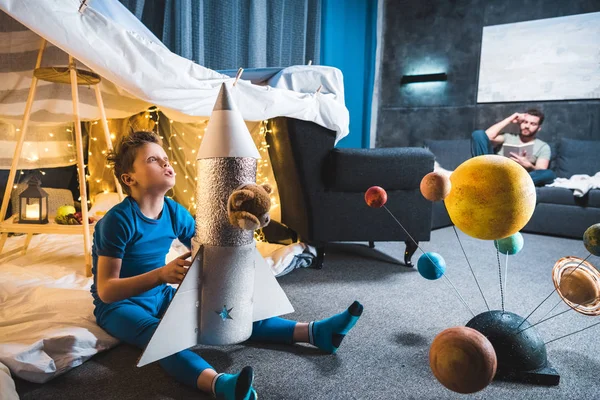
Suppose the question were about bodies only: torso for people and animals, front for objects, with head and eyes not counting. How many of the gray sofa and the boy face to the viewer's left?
0

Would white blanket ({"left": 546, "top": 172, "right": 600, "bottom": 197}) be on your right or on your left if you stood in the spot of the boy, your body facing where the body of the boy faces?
on your left

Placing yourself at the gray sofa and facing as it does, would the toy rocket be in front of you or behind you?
in front

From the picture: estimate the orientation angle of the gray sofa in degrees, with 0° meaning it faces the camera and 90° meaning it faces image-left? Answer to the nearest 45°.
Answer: approximately 0°

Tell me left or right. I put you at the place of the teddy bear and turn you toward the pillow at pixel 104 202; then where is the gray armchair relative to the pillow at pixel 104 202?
right

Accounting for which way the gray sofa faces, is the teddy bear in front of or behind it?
in front

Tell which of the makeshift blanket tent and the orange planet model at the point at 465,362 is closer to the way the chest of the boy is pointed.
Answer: the orange planet model

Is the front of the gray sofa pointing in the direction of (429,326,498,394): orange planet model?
yes

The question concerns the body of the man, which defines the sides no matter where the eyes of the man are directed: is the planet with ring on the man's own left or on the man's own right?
on the man's own left

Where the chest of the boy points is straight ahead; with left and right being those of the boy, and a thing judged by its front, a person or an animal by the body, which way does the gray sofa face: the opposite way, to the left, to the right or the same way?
to the right

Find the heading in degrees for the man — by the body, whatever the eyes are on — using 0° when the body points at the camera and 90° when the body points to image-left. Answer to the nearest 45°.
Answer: approximately 45°

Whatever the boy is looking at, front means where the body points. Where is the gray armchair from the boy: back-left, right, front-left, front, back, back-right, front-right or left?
left

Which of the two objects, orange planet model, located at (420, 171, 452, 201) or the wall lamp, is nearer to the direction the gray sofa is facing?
the orange planet model

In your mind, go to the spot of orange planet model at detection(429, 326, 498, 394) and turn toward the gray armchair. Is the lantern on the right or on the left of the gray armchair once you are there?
left
